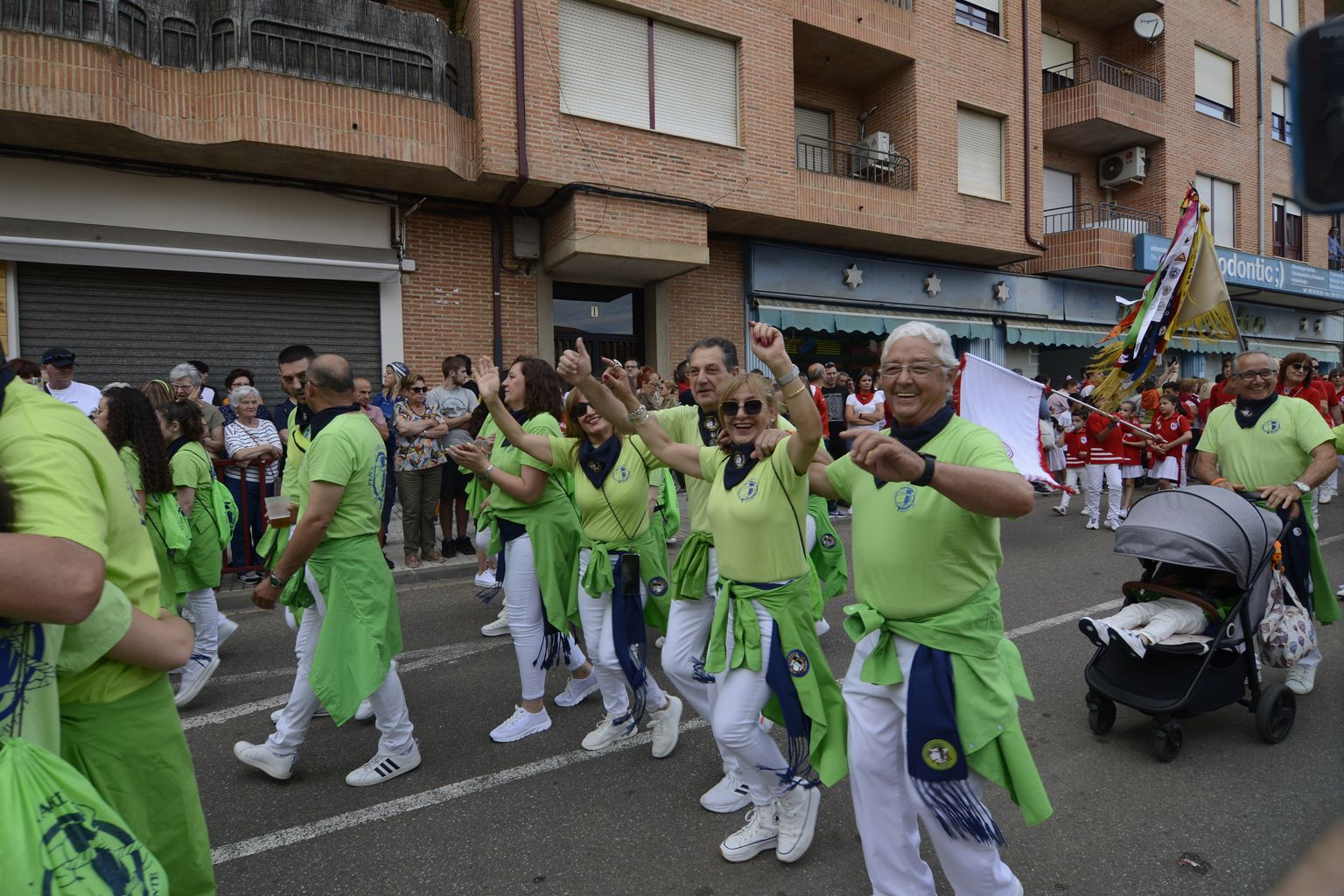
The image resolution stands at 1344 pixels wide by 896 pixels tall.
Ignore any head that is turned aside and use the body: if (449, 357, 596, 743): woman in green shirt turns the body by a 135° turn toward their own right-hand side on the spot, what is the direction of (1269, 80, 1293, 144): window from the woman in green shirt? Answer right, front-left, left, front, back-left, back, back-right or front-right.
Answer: front

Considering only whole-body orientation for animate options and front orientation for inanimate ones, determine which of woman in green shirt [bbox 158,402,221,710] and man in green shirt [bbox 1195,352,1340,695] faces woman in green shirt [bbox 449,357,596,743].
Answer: the man in green shirt

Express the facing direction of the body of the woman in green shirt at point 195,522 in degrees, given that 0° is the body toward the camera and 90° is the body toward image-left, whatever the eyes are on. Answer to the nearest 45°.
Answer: approximately 90°

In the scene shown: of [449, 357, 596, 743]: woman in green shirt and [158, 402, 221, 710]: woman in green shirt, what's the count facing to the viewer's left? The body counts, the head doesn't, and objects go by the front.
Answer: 2

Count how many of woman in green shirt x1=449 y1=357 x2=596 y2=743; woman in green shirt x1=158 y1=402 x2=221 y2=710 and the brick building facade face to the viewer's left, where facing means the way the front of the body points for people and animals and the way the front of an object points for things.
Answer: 2

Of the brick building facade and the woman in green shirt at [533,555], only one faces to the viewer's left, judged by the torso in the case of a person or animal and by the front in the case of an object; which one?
the woman in green shirt

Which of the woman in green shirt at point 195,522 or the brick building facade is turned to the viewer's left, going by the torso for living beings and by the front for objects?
the woman in green shirt

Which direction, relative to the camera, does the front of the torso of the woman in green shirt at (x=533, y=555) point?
to the viewer's left
